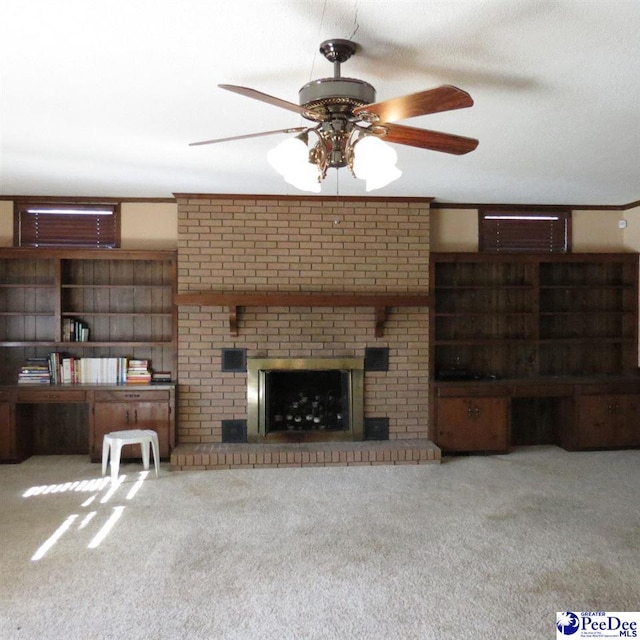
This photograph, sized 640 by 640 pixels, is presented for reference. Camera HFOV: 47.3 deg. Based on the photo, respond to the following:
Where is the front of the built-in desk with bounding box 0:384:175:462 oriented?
toward the camera

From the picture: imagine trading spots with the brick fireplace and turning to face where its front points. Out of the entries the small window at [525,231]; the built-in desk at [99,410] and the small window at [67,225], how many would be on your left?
1

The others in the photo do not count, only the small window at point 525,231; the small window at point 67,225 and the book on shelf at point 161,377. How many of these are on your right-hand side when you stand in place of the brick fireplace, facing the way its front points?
2

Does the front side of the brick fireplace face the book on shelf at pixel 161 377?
no

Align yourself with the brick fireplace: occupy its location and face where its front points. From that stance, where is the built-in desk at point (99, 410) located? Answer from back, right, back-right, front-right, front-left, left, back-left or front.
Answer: right

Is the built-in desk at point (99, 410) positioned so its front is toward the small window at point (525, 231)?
no

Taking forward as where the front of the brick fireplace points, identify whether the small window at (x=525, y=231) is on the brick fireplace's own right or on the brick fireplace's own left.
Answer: on the brick fireplace's own left

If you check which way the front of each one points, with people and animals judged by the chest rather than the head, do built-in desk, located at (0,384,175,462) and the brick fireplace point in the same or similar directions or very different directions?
same or similar directions

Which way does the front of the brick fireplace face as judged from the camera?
facing the viewer

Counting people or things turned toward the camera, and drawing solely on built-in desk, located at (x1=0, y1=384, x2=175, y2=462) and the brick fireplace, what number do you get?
2

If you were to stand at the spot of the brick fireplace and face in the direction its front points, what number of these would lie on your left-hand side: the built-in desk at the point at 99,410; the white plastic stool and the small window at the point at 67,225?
0

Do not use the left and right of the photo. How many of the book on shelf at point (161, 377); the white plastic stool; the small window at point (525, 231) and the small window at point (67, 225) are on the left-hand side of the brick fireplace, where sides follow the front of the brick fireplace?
1

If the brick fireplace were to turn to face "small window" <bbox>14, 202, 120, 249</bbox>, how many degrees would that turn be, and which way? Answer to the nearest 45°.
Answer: approximately 90° to its right
